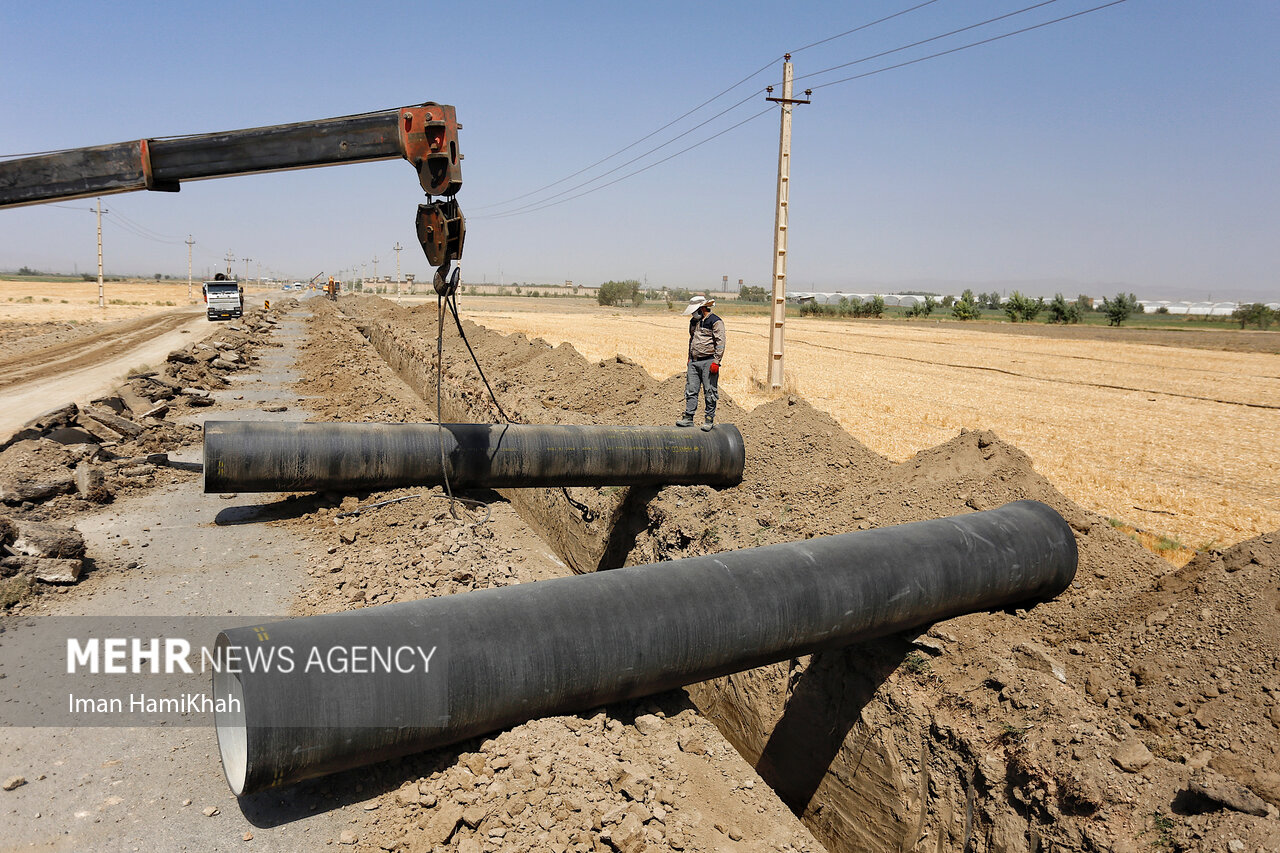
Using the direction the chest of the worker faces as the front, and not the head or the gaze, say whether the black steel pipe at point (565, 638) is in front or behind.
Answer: in front

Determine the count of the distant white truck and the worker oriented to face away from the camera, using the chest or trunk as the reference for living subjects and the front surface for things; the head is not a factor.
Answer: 0

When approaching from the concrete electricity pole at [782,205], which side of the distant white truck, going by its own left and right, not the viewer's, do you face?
front

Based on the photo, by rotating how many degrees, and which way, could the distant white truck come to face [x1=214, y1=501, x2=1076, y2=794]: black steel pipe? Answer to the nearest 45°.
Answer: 0° — it already faces it

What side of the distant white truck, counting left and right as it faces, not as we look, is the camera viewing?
front

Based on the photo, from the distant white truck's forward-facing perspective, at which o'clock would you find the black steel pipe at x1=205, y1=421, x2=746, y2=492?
The black steel pipe is roughly at 12 o'clock from the distant white truck.

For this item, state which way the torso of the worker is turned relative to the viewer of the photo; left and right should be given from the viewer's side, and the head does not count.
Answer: facing the viewer and to the left of the viewer

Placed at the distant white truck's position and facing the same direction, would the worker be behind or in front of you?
in front
